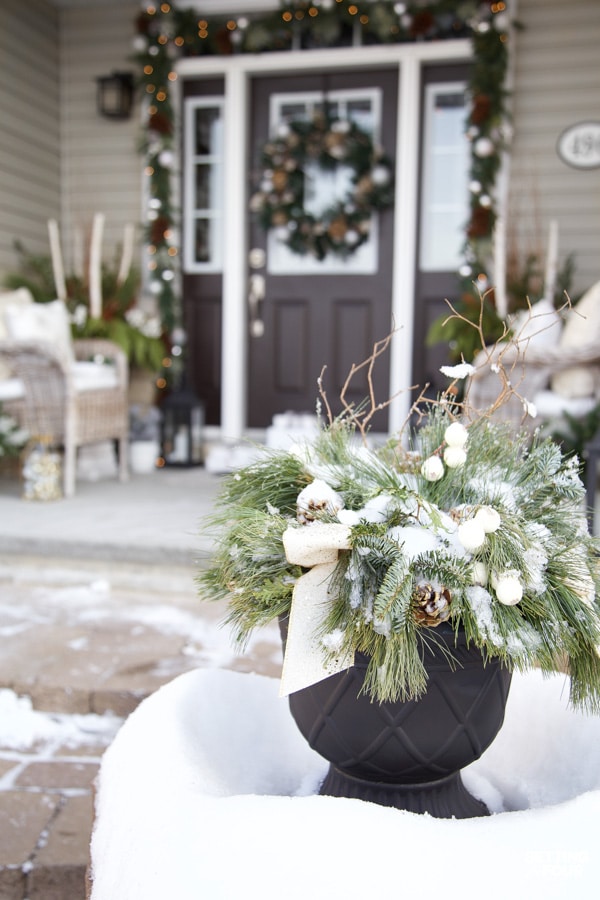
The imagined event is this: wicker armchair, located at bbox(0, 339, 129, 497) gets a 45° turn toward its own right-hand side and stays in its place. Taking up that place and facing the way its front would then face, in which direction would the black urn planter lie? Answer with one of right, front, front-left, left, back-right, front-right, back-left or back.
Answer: front

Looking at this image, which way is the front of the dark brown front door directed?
toward the camera

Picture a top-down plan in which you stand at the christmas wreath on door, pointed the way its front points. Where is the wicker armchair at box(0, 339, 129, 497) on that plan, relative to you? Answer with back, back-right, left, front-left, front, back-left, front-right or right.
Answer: front-right

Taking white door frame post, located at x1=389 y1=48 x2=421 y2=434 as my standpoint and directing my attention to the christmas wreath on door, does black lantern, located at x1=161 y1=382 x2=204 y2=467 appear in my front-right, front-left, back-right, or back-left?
front-left

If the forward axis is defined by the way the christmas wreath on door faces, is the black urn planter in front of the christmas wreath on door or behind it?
in front

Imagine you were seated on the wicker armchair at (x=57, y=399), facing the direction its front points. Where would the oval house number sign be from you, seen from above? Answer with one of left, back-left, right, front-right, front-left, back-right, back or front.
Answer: front-left

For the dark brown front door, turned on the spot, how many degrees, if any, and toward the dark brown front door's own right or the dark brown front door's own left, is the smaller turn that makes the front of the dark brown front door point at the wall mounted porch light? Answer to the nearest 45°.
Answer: approximately 90° to the dark brown front door's own right

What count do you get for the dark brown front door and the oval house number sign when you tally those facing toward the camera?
2

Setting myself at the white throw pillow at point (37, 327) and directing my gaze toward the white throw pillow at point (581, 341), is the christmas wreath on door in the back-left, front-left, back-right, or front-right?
front-left

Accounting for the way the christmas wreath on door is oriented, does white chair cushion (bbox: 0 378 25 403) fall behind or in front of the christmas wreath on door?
in front

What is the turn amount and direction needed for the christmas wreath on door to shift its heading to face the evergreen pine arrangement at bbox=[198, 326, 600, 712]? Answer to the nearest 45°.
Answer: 0° — it already faces it

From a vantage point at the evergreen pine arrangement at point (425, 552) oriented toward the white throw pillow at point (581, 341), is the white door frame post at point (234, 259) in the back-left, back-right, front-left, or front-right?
front-left

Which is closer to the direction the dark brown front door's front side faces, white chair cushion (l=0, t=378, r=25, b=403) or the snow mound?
the snow mound

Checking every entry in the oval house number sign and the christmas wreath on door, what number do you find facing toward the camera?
2

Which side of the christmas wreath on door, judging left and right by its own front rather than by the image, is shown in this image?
front
